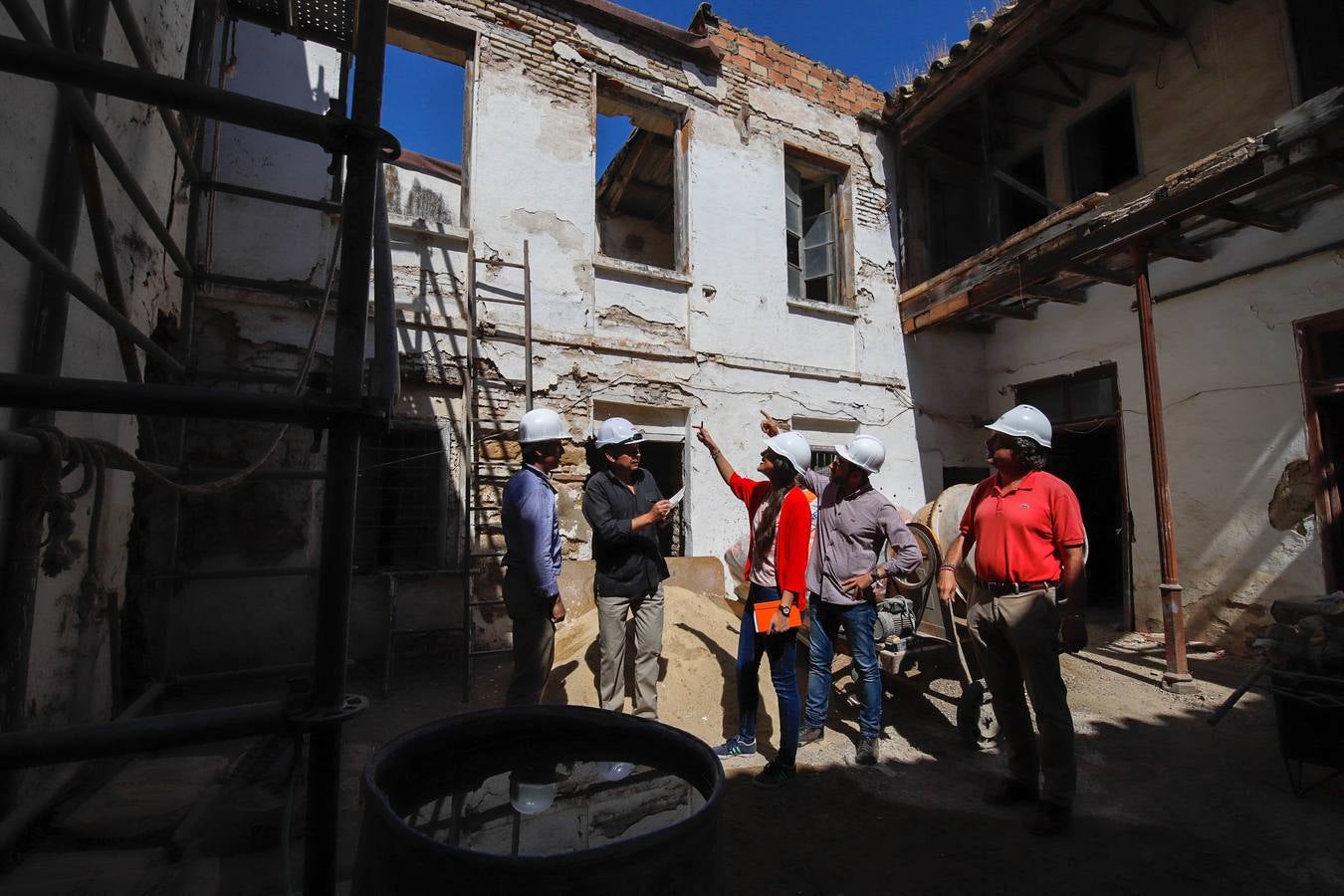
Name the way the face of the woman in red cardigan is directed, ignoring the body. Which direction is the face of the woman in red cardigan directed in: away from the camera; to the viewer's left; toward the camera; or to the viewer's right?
to the viewer's left

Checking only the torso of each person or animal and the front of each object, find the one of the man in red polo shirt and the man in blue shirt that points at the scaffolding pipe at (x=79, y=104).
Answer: the man in red polo shirt

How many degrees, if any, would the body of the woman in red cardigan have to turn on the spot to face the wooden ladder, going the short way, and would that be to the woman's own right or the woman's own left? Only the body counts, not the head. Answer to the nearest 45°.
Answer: approximately 90° to the woman's own right

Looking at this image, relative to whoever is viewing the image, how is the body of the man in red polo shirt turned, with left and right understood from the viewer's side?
facing the viewer and to the left of the viewer

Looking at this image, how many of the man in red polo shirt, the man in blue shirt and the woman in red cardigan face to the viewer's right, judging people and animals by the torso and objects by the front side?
1

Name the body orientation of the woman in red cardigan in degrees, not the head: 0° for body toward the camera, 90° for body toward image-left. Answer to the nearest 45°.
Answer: approximately 45°

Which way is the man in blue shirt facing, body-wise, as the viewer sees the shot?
to the viewer's right

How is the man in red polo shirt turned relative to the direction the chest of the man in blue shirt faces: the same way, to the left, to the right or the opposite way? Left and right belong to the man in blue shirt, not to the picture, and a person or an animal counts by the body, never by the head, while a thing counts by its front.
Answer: the opposite way

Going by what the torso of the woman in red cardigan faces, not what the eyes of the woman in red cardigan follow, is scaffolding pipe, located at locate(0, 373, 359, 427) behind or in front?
in front

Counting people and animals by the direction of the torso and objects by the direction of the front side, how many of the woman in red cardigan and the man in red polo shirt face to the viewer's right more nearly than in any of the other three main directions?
0

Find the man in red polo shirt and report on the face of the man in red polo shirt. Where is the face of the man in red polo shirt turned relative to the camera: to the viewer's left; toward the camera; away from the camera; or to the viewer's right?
to the viewer's left

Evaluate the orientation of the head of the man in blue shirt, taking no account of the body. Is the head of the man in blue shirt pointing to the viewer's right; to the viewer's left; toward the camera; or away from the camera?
to the viewer's right

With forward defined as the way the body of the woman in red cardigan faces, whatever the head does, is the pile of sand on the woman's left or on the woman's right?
on the woman's right

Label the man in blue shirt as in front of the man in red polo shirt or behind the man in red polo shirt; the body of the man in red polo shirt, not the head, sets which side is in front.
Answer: in front

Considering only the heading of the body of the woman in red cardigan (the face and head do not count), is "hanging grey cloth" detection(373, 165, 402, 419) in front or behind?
in front
